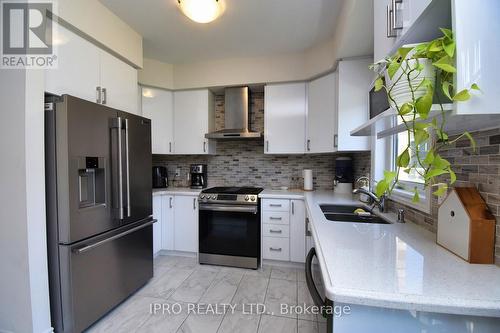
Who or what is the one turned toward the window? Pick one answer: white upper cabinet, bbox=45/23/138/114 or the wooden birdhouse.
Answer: the white upper cabinet

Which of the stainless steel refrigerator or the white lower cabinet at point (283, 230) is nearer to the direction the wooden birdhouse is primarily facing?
the stainless steel refrigerator

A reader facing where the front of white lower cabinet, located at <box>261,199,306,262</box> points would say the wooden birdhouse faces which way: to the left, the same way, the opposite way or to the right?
to the right

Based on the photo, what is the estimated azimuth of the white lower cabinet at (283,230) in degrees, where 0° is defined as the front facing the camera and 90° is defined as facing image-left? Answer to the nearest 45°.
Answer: approximately 0°

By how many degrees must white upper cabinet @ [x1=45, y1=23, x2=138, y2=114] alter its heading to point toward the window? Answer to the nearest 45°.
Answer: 0° — it already faces it

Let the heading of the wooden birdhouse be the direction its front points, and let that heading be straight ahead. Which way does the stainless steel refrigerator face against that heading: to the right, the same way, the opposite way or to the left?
the opposite way
